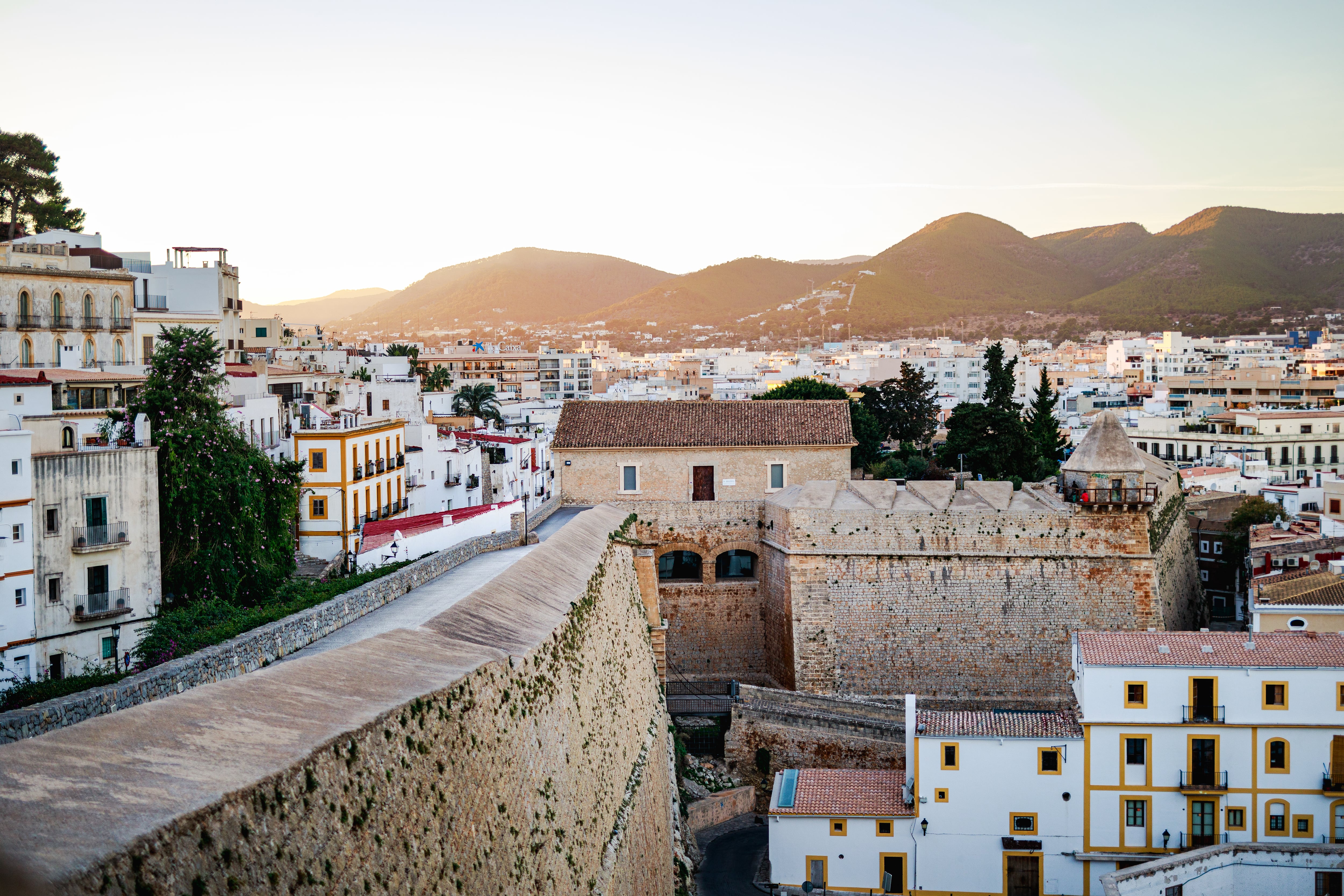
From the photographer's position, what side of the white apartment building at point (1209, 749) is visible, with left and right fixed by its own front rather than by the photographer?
front

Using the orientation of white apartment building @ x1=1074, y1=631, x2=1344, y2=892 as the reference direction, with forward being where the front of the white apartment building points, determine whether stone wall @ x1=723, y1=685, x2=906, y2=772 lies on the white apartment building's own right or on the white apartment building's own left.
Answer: on the white apartment building's own right

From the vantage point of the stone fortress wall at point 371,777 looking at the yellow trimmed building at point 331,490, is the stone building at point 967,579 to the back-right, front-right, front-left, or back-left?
front-right

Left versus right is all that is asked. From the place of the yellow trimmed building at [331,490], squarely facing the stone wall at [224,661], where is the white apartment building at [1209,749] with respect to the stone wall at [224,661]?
left

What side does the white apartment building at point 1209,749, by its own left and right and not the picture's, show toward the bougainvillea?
right

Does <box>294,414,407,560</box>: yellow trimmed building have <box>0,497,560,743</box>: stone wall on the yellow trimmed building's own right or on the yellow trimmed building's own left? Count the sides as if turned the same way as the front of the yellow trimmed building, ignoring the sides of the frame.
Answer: on the yellow trimmed building's own right

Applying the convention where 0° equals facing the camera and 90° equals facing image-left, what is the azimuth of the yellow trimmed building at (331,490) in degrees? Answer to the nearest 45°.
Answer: approximately 315°

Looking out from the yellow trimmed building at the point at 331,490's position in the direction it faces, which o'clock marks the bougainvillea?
The bougainvillea is roughly at 2 o'clock from the yellow trimmed building.

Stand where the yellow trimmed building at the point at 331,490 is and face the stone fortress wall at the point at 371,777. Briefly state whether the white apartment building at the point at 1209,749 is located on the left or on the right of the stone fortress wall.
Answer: left

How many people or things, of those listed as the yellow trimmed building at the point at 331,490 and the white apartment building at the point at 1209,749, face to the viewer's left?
0

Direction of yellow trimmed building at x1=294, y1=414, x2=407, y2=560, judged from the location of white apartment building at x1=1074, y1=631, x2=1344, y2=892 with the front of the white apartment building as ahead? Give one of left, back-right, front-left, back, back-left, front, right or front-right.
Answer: right
